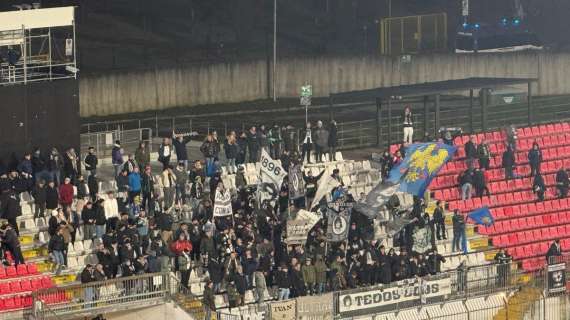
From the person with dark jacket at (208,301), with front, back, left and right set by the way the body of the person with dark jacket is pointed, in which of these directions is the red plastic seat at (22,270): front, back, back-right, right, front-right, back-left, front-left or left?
back-right

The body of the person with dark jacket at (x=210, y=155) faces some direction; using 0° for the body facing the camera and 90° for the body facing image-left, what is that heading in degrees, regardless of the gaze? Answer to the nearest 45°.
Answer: approximately 0°

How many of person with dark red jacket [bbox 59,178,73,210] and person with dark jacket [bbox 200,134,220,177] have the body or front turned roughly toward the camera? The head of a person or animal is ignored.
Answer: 2

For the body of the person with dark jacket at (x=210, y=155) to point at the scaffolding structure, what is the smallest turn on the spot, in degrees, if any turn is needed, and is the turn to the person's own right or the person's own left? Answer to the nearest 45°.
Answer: approximately 90° to the person's own right
